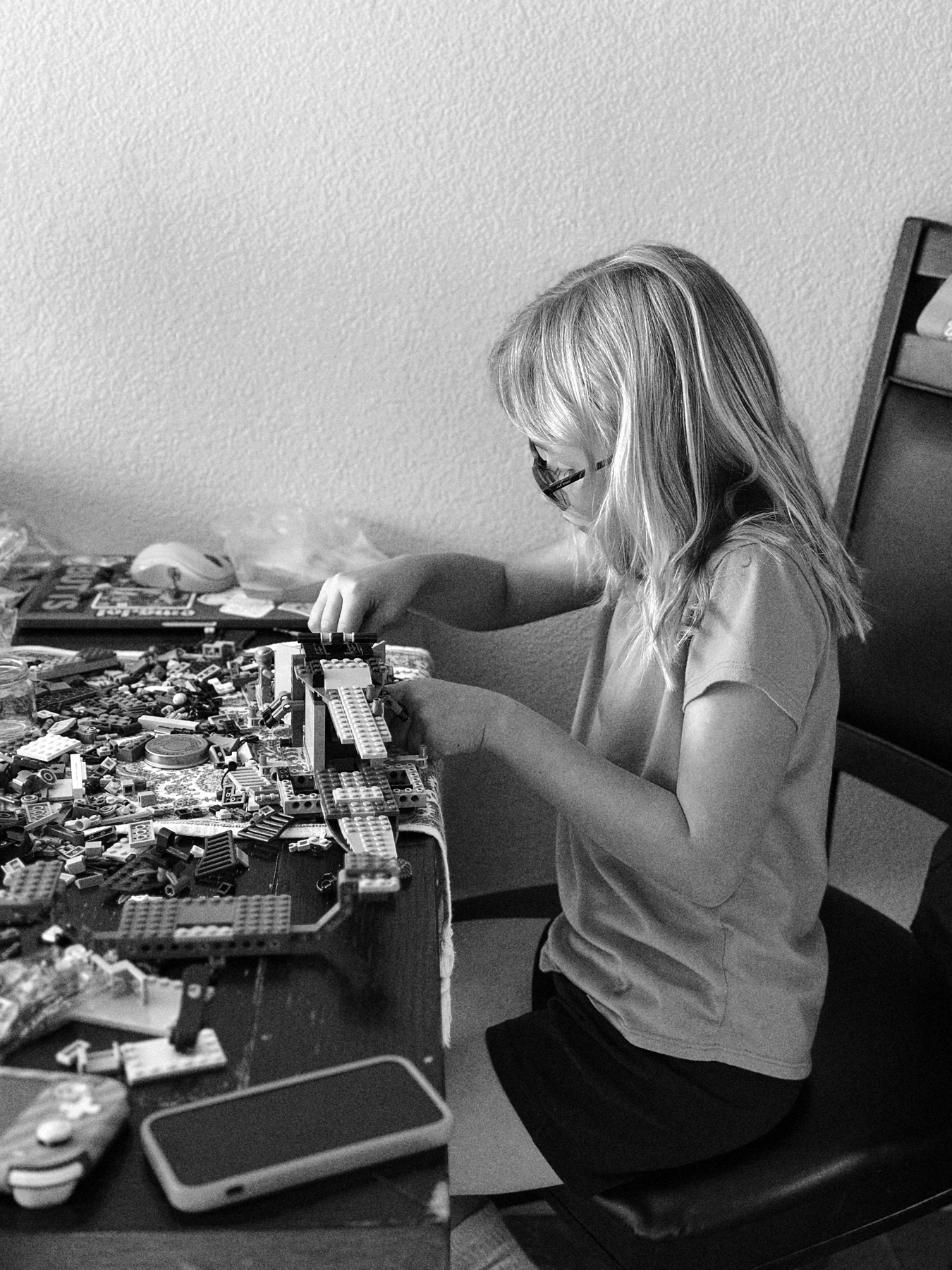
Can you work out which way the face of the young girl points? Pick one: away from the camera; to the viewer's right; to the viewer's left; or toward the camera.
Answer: to the viewer's left

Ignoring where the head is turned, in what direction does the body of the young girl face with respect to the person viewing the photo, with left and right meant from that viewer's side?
facing to the left of the viewer

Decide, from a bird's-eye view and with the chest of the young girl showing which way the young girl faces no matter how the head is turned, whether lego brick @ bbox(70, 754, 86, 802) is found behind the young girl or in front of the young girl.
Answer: in front
